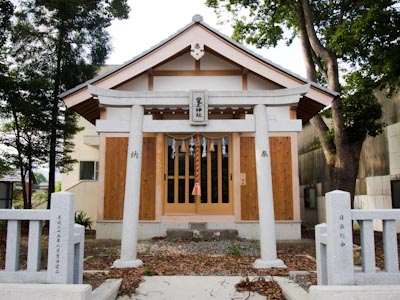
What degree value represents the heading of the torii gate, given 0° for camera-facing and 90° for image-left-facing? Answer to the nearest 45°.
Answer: approximately 0°

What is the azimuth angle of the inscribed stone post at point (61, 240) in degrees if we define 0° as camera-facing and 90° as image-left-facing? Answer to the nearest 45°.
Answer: approximately 0°

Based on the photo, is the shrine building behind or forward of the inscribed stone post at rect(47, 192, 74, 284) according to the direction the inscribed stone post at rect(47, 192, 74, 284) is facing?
behind

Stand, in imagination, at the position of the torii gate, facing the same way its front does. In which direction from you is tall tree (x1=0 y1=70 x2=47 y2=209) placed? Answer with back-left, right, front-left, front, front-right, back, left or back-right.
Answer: back-right

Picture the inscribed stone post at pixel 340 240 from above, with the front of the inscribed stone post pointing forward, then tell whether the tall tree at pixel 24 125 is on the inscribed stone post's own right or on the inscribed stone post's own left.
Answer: on the inscribed stone post's own right

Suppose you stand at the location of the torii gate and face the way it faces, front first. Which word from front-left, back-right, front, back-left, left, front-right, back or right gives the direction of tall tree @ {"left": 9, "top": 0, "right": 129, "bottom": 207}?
back-right

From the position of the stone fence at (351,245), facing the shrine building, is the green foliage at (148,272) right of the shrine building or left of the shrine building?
left
